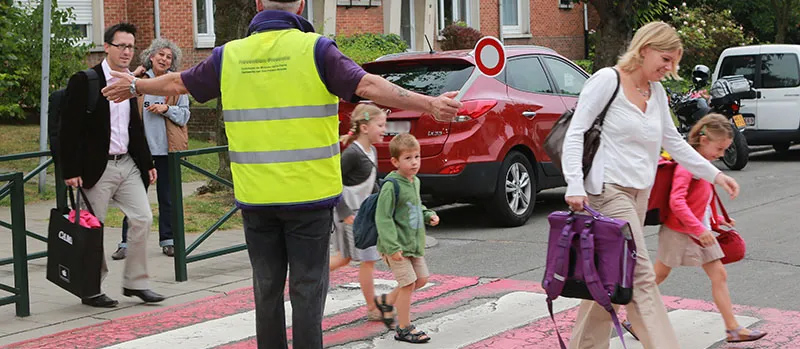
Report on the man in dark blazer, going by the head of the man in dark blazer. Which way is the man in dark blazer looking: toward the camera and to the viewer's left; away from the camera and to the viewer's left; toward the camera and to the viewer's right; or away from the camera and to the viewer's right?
toward the camera and to the viewer's right

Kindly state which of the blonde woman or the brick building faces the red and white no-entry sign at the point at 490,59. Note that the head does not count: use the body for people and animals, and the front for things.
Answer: the brick building

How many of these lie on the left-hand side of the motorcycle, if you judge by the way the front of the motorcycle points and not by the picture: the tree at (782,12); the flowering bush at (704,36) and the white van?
0

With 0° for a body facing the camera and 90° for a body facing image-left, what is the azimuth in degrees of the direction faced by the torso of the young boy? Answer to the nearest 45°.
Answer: approximately 315°

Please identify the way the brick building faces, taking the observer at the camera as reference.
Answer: facing the viewer

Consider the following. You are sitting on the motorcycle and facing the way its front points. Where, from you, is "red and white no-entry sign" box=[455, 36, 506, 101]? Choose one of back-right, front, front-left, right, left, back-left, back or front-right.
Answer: back-left

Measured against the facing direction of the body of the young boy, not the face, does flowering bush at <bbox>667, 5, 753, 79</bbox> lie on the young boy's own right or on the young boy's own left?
on the young boy's own left

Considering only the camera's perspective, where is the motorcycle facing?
facing away from the viewer and to the left of the viewer

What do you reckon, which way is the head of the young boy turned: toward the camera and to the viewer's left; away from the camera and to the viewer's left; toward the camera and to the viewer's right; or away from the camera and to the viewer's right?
toward the camera and to the viewer's right

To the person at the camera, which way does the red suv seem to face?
facing away from the viewer and to the right of the viewer

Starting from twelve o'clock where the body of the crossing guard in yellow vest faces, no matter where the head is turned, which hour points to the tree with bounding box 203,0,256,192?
The tree is roughly at 12 o'clock from the crossing guard in yellow vest.

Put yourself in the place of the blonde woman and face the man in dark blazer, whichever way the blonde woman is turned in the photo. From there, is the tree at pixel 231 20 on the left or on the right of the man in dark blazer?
right

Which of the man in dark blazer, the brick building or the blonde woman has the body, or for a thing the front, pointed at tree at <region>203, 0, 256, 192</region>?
the brick building

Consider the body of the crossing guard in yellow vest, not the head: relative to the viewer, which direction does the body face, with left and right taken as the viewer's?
facing away from the viewer

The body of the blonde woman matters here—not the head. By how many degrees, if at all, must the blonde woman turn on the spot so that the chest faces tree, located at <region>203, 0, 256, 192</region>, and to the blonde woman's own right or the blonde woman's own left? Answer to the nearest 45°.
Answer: approximately 180°

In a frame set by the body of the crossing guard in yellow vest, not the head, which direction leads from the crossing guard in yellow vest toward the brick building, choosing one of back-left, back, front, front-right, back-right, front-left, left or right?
front

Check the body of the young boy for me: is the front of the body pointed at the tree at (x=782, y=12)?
no

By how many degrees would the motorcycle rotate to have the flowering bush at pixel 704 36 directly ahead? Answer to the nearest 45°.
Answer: approximately 45° to its right

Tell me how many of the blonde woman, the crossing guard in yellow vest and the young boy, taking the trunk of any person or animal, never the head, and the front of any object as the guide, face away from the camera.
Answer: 1

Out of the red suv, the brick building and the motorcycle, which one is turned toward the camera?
the brick building

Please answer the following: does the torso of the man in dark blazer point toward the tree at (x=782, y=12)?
no
